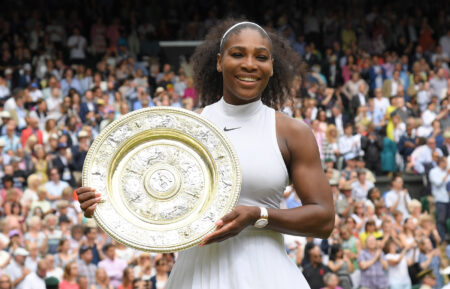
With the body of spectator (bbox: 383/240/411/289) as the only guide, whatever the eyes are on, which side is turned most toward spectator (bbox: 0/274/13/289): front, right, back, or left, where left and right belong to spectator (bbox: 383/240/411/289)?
right

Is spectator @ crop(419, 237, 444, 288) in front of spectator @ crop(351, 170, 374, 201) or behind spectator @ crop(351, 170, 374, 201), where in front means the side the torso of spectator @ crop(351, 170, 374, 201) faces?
in front

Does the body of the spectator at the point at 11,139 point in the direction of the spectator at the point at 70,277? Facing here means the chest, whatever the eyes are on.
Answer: yes

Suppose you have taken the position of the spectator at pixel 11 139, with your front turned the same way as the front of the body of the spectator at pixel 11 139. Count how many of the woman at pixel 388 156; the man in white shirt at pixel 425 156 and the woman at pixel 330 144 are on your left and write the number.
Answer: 3

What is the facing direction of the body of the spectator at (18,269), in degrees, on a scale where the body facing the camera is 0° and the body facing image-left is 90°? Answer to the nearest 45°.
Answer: approximately 315°

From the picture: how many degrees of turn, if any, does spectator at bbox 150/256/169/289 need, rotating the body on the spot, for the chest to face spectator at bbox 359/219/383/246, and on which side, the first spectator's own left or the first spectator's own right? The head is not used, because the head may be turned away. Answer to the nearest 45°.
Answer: approximately 90° to the first spectator's own left

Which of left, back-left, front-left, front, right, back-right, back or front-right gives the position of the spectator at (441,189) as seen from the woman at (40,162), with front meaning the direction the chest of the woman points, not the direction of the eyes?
left

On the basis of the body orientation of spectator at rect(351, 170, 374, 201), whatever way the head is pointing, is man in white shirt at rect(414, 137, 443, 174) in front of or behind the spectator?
behind

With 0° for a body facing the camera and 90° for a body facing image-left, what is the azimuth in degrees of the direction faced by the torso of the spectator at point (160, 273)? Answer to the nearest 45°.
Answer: approximately 315°

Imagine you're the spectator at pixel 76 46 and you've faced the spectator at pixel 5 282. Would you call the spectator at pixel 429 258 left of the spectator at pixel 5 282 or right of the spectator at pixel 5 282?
left
